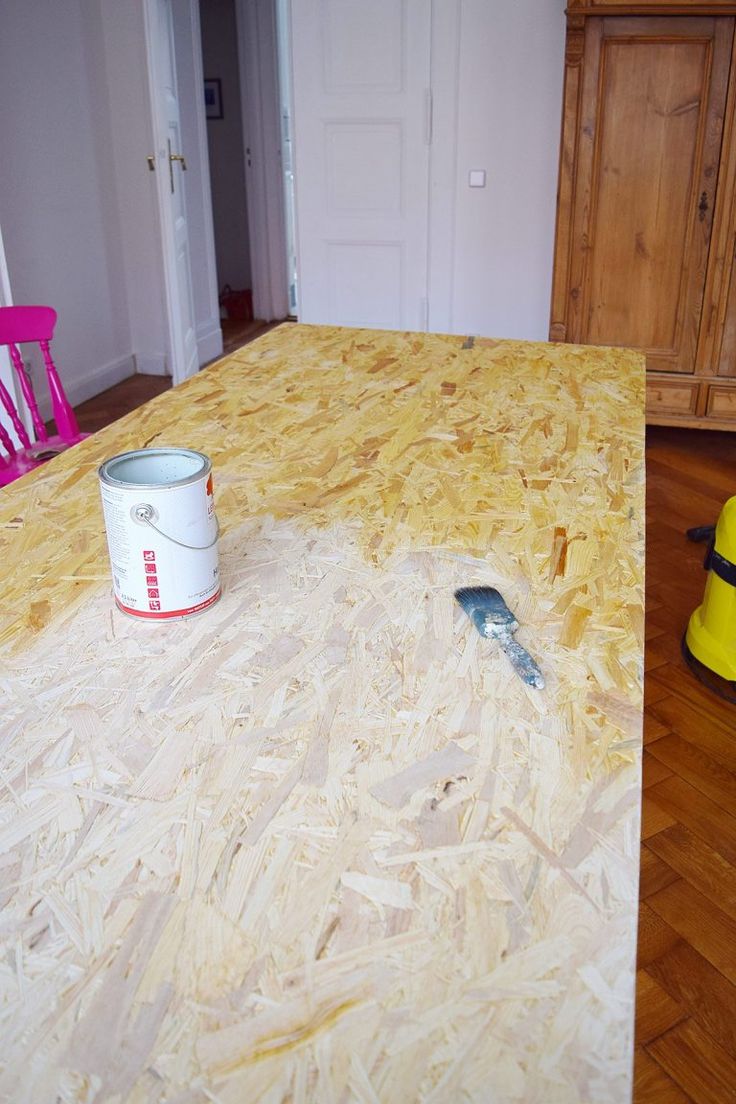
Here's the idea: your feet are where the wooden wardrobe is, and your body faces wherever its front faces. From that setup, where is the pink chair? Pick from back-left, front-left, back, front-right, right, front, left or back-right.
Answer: front-right

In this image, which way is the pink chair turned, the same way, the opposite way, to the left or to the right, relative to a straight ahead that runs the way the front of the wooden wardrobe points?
to the left

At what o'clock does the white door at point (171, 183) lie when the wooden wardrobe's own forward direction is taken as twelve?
The white door is roughly at 3 o'clock from the wooden wardrobe.

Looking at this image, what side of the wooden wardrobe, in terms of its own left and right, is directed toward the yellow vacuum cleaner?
front

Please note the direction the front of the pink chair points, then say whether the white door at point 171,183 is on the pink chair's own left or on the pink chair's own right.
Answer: on the pink chair's own left

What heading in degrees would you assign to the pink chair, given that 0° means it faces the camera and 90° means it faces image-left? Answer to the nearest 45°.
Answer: approximately 315°

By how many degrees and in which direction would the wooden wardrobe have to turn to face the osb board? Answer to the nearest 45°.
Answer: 0° — it already faces it

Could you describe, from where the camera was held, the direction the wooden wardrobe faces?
facing the viewer

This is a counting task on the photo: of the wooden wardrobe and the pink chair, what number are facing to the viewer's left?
0

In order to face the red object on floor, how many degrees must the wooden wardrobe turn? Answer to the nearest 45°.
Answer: approximately 135° to its right

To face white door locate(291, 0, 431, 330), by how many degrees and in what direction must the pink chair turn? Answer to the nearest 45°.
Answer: approximately 90° to its left

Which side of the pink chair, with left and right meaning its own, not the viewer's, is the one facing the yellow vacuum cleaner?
front

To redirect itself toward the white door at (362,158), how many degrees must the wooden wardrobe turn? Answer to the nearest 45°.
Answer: approximately 135° to its right

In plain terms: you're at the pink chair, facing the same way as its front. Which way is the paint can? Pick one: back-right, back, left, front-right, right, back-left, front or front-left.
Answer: front-right
